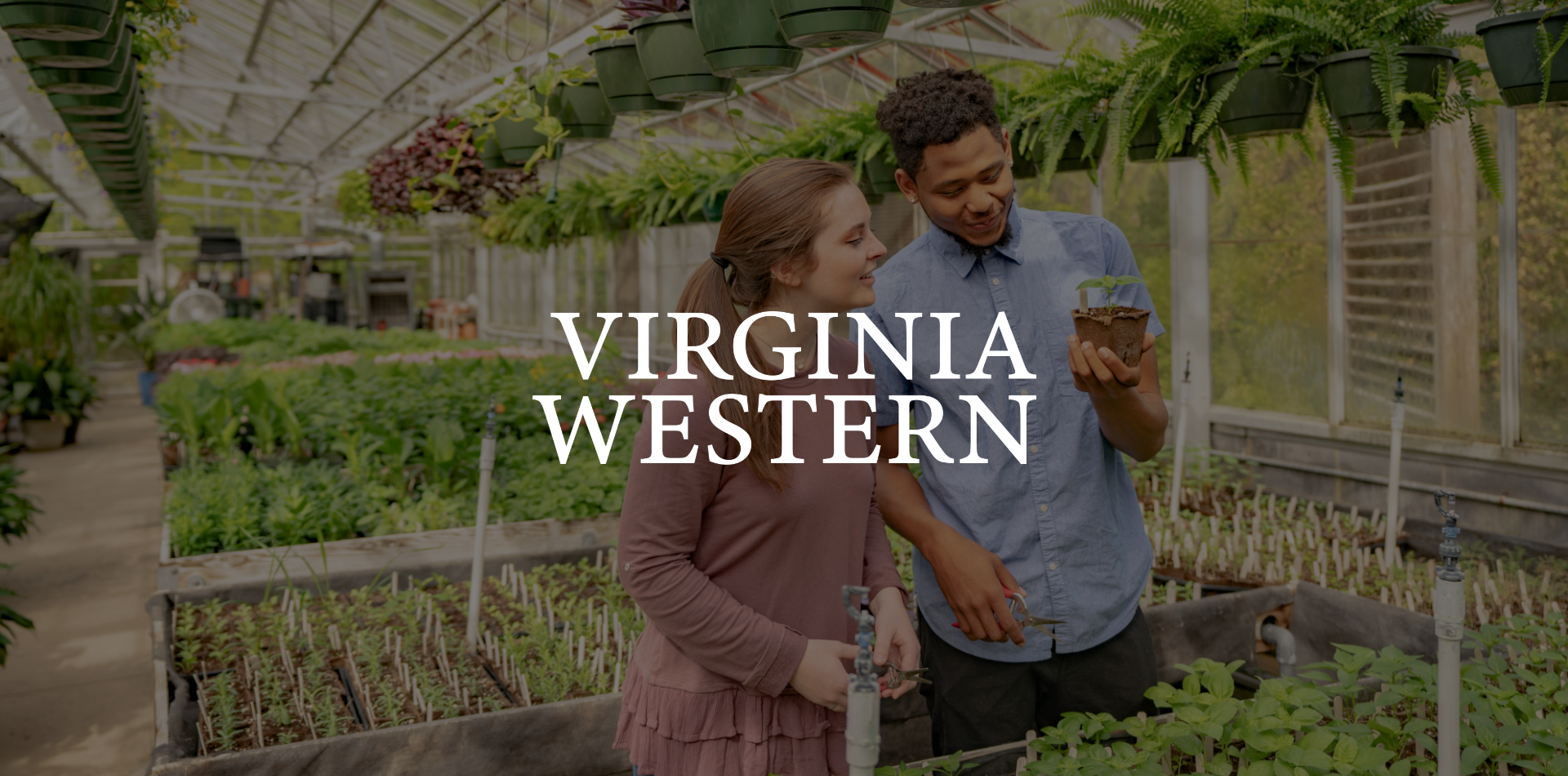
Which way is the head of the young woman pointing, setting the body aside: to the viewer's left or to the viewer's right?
to the viewer's right

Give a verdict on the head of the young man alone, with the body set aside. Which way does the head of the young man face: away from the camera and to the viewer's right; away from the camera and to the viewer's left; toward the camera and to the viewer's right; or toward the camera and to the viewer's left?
toward the camera and to the viewer's right

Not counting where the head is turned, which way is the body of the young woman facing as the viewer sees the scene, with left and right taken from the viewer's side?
facing the viewer and to the right of the viewer

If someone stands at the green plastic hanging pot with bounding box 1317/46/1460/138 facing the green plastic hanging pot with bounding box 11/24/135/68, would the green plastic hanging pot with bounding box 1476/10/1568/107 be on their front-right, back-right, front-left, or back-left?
back-left

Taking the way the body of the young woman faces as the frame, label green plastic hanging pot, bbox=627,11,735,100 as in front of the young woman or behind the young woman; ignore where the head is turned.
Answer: behind

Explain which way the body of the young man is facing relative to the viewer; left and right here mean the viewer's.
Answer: facing the viewer

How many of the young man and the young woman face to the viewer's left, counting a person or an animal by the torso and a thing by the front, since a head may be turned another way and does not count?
0
